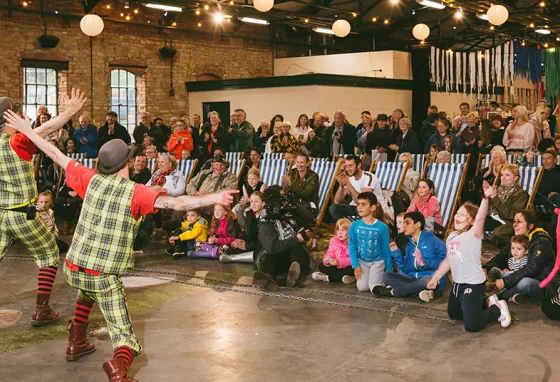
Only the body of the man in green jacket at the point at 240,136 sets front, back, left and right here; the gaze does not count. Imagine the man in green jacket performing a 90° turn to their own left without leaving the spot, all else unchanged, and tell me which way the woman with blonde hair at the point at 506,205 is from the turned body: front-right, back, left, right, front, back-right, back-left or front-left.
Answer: front

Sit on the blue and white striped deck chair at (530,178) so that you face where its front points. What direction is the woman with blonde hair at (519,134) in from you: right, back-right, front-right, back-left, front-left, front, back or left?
back-right

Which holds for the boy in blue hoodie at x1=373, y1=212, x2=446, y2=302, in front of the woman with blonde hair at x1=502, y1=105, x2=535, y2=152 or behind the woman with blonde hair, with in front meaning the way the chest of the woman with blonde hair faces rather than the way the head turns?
in front

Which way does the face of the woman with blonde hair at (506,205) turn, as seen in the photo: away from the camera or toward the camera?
toward the camera

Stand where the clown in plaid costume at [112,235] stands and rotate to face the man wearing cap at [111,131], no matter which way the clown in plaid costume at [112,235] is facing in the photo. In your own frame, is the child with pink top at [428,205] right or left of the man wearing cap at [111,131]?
right

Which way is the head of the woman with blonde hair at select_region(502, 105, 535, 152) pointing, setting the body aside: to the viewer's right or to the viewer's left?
to the viewer's left

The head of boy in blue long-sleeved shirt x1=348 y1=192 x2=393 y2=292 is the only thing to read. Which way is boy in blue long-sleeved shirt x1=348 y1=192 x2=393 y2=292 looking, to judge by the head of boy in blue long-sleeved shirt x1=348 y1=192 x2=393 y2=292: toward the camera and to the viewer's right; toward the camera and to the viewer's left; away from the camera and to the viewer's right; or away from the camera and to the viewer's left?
toward the camera and to the viewer's left

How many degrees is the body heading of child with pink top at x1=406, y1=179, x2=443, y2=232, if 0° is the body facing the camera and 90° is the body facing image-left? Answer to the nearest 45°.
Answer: approximately 45°

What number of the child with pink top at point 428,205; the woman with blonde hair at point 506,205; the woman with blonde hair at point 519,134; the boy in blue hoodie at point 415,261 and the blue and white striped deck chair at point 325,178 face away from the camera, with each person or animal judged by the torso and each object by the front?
0

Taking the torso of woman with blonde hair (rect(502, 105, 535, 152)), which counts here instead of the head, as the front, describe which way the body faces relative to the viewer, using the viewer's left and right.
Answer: facing the viewer and to the left of the viewer

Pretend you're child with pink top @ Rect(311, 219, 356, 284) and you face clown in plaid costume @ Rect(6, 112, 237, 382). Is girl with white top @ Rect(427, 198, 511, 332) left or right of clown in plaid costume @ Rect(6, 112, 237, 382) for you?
left

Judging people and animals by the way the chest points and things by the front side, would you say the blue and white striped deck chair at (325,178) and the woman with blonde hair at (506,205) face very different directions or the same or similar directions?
same or similar directions

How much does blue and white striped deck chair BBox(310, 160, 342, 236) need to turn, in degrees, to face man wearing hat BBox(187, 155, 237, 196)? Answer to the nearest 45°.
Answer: approximately 45° to its right

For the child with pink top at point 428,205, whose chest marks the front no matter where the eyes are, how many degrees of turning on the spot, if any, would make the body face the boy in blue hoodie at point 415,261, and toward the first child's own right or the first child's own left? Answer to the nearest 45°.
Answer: approximately 45° to the first child's own left

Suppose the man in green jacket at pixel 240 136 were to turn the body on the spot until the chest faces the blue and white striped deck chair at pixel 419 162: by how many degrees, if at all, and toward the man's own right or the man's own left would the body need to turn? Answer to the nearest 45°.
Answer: approximately 90° to the man's own left

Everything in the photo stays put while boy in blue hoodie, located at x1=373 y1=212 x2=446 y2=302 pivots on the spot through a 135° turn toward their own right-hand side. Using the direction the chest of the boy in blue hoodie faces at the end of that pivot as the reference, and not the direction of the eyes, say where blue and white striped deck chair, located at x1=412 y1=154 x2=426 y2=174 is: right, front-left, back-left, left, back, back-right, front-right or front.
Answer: front
